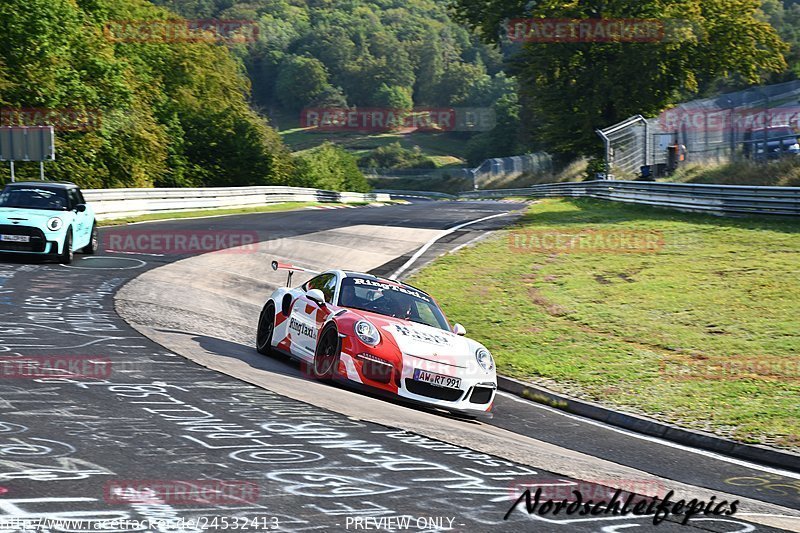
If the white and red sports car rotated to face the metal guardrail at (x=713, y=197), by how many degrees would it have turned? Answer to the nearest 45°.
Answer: approximately 90° to its left

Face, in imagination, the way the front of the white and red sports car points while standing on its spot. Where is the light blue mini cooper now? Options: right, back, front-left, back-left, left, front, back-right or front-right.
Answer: back

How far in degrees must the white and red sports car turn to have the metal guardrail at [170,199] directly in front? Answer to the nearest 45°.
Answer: approximately 135° to its left

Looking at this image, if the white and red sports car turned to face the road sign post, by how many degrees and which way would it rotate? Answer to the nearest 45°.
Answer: approximately 180°

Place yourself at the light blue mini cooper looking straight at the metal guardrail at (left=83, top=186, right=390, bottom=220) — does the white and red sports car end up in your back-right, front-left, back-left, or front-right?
back-right

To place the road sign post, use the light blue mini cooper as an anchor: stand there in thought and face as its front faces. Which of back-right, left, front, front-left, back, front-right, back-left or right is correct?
back-right

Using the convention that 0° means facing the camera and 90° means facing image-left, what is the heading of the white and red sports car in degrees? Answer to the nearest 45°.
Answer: approximately 315°

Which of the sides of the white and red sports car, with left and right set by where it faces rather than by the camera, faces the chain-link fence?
left
